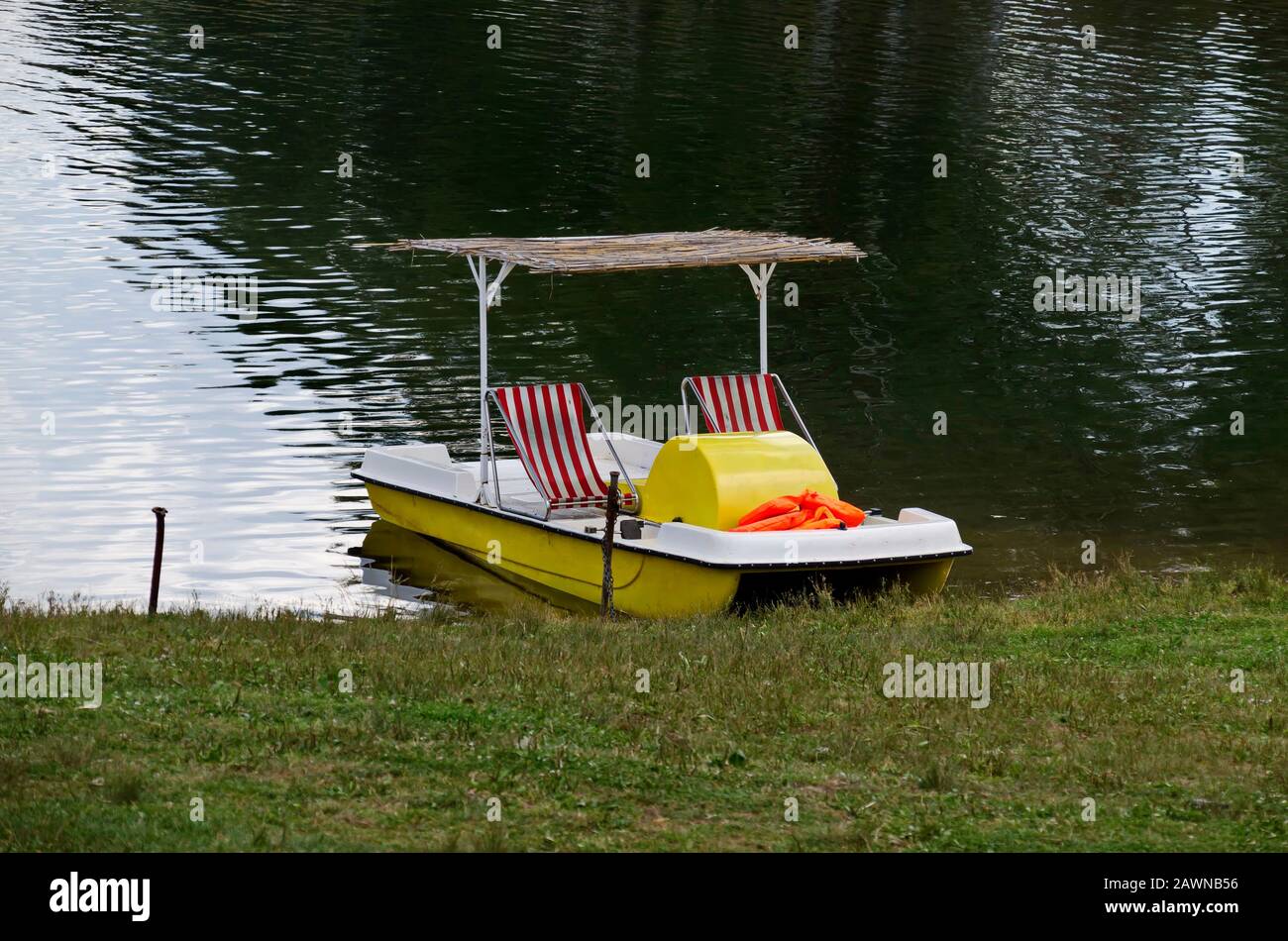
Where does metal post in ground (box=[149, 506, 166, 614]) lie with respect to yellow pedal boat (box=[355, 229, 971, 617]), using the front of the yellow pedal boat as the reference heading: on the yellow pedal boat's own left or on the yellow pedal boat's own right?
on the yellow pedal boat's own right

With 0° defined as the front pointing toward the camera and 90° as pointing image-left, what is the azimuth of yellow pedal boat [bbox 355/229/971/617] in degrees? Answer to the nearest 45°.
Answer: approximately 315°
